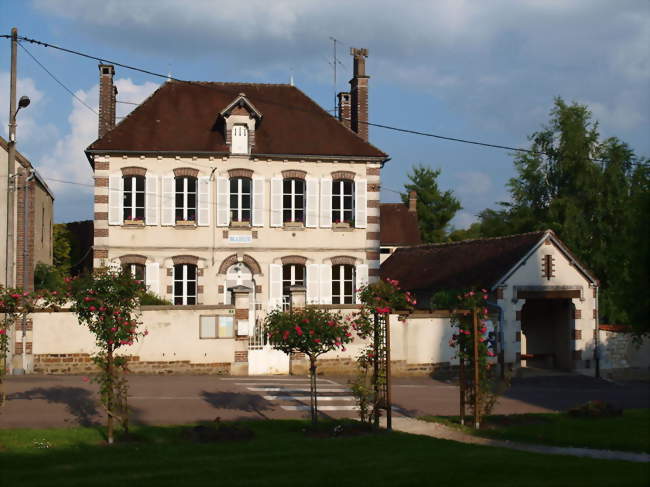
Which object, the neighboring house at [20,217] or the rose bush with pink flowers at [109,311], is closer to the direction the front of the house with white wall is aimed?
the rose bush with pink flowers

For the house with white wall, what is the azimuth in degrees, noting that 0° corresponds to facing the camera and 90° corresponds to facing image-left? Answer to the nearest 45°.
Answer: approximately 0°

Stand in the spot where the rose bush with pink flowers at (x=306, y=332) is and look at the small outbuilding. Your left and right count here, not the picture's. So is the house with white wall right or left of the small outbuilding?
left

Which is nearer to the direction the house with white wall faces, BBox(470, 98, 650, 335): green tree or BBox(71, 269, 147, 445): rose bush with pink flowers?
the rose bush with pink flowers

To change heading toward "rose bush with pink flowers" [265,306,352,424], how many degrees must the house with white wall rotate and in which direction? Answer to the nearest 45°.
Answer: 0° — it already faces it

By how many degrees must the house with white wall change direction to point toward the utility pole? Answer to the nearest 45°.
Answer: approximately 45° to its right

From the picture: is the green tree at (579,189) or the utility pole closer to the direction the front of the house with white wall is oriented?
the utility pole

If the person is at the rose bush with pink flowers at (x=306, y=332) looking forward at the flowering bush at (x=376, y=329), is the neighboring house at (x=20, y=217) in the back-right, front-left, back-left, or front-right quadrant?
back-left

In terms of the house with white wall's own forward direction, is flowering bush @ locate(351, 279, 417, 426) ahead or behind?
ahead

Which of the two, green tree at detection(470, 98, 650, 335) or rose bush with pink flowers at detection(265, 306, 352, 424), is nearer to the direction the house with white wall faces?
the rose bush with pink flowers

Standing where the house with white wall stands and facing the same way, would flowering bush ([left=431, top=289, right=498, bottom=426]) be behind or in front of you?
in front

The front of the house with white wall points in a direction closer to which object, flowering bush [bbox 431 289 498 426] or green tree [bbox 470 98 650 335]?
the flowering bush
